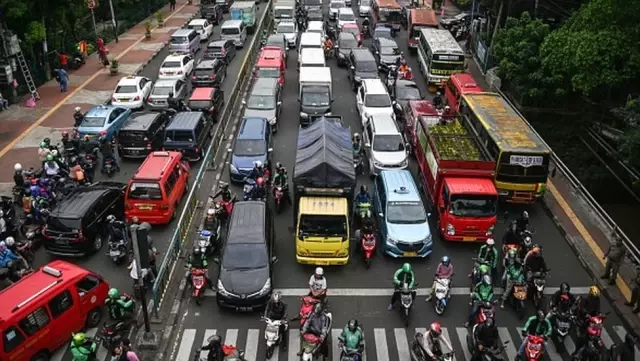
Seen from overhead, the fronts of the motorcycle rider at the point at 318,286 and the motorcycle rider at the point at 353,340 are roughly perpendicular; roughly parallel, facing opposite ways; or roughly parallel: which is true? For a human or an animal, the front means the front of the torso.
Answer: roughly parallel

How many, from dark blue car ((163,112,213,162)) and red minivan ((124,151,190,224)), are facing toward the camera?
0

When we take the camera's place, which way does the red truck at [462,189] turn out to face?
facing the viewer

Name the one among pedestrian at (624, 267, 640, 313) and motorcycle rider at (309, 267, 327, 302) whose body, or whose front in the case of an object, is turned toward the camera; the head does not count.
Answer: the motorcycle rider

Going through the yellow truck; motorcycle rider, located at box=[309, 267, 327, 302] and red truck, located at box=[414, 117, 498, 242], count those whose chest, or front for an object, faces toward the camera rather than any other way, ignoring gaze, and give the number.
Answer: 3

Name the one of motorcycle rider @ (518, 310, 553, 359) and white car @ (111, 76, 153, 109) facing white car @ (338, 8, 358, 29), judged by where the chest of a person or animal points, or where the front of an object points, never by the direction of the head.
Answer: white car @ (111, 76, 153, 109)

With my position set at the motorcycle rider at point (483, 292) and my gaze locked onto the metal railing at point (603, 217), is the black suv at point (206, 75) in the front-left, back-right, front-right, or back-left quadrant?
front-left

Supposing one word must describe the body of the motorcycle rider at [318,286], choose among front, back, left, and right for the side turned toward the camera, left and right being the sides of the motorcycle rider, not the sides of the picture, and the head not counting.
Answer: front

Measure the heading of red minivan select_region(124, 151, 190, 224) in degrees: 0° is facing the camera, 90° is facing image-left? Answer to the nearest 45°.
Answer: approximately 225°

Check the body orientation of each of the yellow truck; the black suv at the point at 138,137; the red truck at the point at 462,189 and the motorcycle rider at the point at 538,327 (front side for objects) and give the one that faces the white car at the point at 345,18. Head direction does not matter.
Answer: the black suv

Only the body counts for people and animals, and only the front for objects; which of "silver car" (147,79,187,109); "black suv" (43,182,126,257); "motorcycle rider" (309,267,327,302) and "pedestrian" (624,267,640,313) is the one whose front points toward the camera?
the motorcycle rider

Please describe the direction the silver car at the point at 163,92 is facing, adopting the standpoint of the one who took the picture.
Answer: facing away from the viewer and to the right of the viewer

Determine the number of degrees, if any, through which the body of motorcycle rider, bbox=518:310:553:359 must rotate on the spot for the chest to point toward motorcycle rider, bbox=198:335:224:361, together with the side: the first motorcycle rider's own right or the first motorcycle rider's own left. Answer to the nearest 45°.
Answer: approximately 45° to the first motorcycle rider's own right

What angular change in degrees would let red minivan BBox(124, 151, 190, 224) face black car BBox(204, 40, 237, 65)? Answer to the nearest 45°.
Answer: approximately 45° to its left

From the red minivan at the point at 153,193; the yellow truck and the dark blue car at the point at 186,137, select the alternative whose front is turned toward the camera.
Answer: the yellow truck

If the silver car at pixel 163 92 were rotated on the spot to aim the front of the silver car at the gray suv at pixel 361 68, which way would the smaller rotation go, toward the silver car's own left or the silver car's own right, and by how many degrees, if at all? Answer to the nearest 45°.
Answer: approximately 45° to the silver car's own right

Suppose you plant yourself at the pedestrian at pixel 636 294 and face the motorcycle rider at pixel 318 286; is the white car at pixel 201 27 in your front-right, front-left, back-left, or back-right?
front-right

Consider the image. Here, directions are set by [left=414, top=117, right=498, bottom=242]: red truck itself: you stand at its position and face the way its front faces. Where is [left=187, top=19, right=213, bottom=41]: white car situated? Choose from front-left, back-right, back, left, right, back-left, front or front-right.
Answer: back-right

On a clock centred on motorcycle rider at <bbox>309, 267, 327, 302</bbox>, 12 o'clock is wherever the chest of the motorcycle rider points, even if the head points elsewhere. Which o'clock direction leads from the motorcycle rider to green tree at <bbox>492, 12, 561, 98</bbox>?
The green tree is roughly at 7 o'clock from the motorcycle rider.
